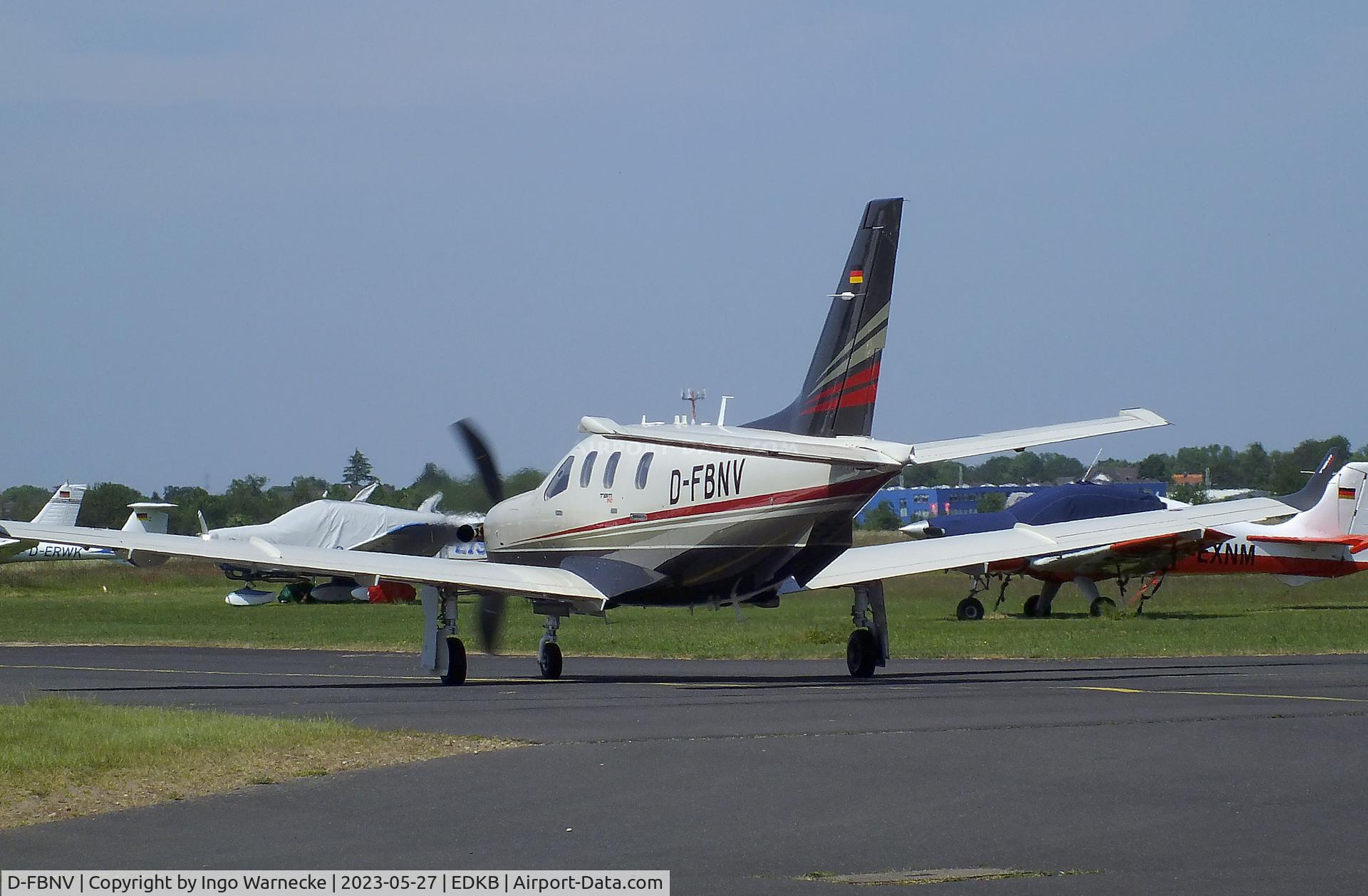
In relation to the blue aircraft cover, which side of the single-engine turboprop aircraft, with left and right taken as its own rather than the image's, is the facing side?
right

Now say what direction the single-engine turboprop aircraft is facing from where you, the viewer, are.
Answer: facing away from the viewer and to the left of the viewer

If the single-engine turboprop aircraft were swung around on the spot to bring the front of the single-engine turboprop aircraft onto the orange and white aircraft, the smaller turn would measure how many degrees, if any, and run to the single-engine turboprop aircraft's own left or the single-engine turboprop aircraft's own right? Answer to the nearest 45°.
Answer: approximately 90° to the single-engine turboprop aircraft's own right
